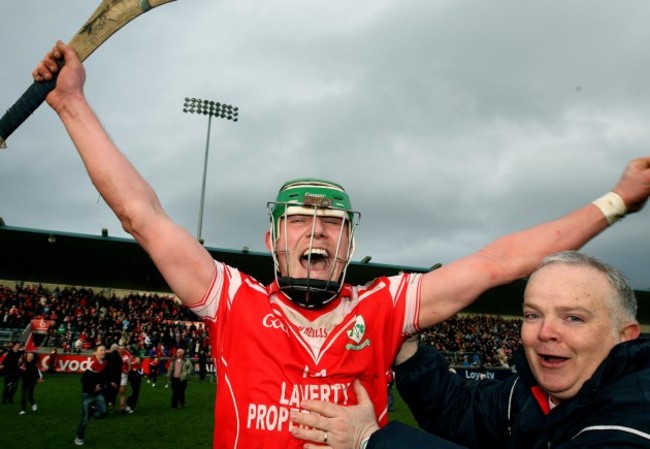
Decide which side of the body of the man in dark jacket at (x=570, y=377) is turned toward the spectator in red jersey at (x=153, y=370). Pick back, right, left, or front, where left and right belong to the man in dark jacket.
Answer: right

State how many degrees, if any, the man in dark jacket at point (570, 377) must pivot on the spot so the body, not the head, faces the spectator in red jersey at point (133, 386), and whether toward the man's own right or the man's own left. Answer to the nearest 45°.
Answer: approximately 90° to the man's own right

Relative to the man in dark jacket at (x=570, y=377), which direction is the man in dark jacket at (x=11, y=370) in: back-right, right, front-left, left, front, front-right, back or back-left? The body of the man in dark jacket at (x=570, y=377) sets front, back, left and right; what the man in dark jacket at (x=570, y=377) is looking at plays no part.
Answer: right

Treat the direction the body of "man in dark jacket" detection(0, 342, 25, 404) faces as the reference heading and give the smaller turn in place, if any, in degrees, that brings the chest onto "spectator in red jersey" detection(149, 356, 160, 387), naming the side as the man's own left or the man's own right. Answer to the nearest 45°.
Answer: approximately 90° to the man's own left

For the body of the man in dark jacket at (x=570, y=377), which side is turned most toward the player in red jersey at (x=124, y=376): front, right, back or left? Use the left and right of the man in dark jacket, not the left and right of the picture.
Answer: right

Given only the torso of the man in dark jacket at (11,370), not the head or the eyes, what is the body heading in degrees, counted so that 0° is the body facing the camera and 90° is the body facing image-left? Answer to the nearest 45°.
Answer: approximately 315°

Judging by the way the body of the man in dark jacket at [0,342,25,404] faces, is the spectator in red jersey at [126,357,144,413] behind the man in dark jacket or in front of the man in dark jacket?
in front
